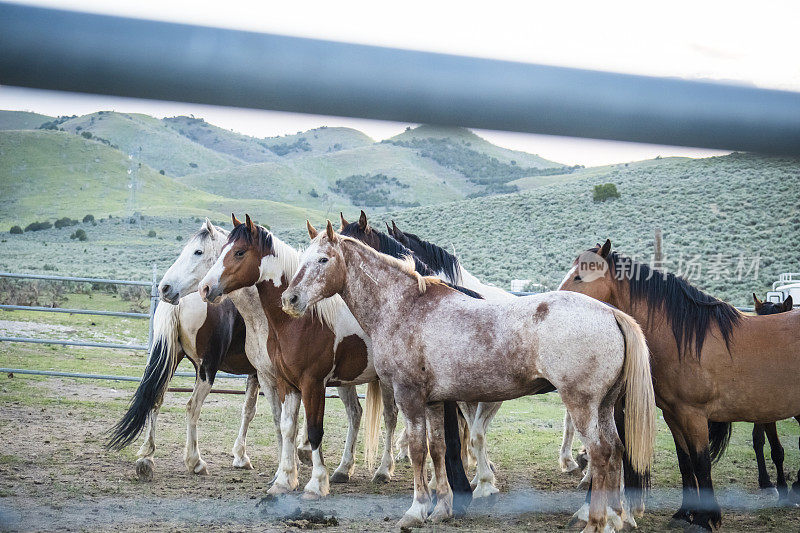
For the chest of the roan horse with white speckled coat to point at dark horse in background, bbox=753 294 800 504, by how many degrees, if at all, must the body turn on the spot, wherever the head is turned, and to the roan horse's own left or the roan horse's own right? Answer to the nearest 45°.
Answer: approximately 135° to the roan horse's own right

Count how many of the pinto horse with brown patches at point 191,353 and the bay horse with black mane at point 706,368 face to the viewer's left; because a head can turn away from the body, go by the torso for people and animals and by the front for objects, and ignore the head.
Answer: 1

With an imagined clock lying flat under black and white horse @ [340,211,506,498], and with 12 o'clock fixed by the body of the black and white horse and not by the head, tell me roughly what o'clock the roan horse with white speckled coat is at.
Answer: The roan horse with white speckled coat is roughly at 9 o'clock from the black and white horse.

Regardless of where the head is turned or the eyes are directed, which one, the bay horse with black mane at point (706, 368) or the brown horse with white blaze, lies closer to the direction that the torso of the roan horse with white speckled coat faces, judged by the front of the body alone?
the brown horse with white blaze

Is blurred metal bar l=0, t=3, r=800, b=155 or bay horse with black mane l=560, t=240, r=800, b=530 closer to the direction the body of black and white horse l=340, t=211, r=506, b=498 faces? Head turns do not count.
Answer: the blurred metal bar

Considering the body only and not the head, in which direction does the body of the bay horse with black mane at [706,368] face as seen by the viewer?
to the viewer's left

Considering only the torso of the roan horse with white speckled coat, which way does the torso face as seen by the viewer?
to the viewer's left

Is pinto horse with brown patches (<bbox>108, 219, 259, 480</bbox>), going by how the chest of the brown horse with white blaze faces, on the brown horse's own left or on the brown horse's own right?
on the brown horse's own right
